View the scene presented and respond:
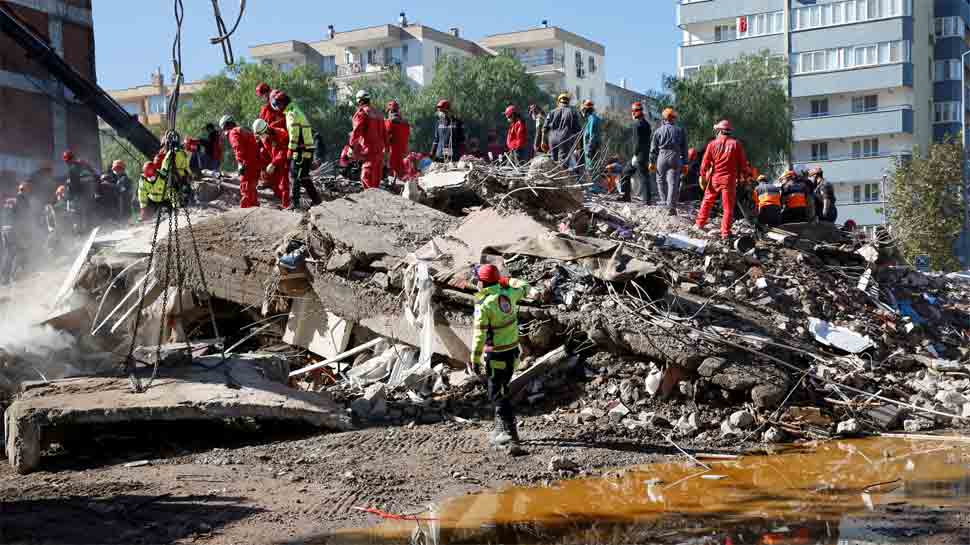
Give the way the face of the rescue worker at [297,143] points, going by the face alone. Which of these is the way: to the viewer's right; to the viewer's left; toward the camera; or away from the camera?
to the viewer's left

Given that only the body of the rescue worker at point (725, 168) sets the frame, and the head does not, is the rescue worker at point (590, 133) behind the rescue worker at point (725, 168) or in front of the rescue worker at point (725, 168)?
in front
